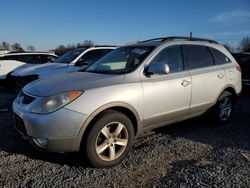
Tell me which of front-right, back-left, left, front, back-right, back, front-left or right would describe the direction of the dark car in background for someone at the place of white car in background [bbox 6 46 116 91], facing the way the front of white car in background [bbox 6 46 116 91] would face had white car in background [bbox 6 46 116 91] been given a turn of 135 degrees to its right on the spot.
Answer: right

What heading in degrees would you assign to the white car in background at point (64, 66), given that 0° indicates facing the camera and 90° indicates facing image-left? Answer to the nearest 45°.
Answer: approximately 45°

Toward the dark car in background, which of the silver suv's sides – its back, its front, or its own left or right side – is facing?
back

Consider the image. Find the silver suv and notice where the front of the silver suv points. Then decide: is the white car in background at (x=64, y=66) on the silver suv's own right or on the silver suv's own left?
on the silver suv's own right

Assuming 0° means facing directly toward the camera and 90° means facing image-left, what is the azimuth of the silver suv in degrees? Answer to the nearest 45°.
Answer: approximately 45°
